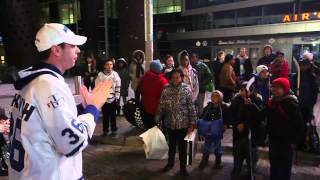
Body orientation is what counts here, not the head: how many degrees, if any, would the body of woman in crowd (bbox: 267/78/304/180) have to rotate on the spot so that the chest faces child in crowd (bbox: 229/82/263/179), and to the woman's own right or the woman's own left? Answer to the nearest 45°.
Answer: approximately 90° to the woman's own right

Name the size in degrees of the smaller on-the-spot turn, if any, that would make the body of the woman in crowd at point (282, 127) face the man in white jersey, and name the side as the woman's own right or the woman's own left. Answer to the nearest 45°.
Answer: approximately 45° to the woman's own left

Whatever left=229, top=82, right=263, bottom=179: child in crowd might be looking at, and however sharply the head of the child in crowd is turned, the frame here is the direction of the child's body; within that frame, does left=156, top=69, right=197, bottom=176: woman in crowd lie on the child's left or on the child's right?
on the child's right

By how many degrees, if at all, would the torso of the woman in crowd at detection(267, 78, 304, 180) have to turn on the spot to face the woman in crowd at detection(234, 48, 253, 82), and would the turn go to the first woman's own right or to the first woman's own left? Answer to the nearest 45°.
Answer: approximately 135° to the first woman's own right

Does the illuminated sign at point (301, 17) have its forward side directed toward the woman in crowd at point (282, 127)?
yes

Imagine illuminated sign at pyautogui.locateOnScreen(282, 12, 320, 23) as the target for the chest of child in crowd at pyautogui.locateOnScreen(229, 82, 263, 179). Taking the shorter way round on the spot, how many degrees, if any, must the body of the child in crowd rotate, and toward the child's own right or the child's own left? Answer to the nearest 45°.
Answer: approximately 180°

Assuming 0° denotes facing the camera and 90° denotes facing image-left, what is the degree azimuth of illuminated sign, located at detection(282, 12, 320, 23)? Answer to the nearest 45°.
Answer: approximately 0°
